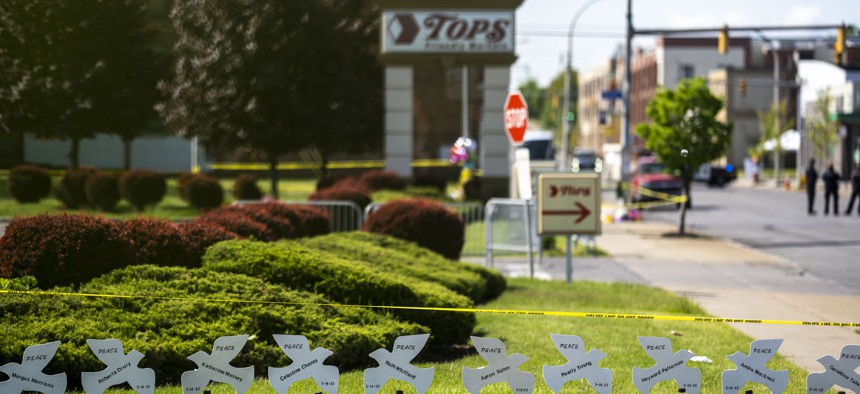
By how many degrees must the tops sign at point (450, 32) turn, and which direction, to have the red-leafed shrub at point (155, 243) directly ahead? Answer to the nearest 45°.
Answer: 0° — it already faces it

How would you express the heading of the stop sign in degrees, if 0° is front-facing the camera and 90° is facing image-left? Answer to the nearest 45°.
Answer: approximately 45°

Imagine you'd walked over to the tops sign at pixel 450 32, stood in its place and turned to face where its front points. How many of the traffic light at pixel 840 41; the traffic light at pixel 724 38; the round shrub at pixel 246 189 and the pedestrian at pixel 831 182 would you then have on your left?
3

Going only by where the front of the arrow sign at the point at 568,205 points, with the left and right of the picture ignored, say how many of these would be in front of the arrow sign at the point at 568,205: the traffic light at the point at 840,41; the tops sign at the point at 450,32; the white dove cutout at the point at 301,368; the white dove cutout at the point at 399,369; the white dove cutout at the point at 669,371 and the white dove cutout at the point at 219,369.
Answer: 4

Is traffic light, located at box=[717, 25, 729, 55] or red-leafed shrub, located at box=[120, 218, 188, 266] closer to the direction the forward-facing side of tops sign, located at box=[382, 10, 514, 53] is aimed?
the red-leafed shrub

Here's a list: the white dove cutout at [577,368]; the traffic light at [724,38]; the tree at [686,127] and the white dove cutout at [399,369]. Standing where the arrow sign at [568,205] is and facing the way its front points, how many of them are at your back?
2

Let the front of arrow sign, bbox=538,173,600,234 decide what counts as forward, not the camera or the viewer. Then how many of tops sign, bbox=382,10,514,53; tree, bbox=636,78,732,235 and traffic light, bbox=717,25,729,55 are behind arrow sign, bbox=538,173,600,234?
3

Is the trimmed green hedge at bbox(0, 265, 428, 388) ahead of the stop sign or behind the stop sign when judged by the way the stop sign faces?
ahead

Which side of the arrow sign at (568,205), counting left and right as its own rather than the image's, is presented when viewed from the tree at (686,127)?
back

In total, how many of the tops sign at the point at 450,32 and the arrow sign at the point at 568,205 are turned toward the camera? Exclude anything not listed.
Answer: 2

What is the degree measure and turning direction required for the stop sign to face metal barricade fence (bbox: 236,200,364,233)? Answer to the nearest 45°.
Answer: approximately 90° to its right

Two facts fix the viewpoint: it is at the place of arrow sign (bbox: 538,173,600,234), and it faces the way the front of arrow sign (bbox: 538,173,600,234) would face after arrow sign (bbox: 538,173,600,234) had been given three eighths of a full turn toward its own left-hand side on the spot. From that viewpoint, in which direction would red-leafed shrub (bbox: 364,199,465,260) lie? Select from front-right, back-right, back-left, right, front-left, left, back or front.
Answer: back-left
